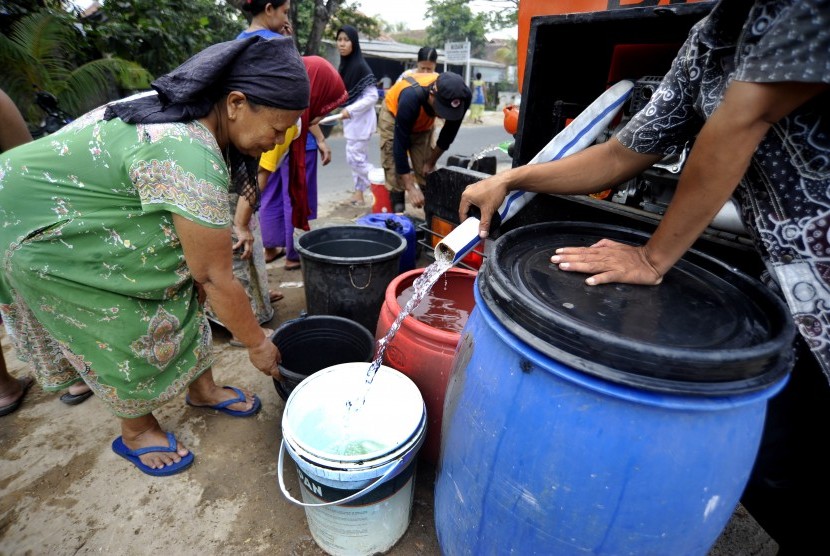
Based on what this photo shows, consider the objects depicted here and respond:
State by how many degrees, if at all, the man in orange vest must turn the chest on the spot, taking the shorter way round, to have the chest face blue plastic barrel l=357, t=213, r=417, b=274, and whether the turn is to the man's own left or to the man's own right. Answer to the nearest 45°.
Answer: approximately 45° to the man's own right

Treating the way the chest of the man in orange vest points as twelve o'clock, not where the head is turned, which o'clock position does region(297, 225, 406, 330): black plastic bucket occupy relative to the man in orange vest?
The black plastic bucket is roughly at 2 o'clock from the man in orange vest.

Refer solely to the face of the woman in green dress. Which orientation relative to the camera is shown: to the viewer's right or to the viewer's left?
to the viewer's right

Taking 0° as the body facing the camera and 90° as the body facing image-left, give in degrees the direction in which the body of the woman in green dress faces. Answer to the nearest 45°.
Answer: approximately 270°

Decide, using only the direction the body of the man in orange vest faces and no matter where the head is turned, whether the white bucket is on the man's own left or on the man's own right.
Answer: on the man's own right

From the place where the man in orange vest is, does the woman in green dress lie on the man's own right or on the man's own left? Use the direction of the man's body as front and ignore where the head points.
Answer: on the man's own right

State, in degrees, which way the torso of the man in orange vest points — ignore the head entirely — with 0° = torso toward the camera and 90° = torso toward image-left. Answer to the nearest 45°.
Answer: approximately 315°

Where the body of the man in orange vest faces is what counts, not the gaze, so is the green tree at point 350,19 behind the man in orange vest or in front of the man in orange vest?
behind

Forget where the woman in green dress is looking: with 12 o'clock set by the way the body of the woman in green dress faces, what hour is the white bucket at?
The white bucket is roughly at 2 o'clock from the woman in green dress.

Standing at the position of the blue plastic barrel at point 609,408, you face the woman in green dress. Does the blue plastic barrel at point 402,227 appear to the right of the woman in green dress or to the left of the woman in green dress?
right
